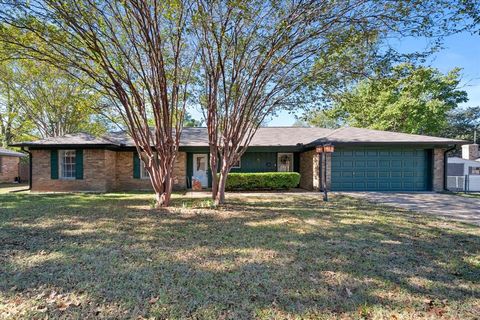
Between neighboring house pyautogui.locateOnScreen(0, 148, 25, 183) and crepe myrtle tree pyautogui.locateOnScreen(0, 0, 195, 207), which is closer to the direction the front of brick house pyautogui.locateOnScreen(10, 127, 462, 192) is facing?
the crepe myrtle tree

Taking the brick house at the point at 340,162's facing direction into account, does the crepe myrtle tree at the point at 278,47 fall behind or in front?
in front

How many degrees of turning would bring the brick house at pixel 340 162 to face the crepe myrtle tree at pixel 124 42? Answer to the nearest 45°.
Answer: approximately 45° to its right

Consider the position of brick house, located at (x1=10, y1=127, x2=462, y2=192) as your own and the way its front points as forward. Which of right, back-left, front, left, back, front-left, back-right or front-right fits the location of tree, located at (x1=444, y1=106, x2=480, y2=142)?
back-left

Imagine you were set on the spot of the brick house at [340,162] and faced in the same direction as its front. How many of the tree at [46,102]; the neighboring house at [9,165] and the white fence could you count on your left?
1

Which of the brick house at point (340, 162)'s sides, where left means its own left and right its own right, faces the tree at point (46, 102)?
right

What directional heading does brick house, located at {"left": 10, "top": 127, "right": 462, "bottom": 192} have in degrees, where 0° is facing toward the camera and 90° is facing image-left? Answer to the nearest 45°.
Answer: approximately 0°

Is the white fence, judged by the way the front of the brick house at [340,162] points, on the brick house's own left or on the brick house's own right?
on the brick house's own left

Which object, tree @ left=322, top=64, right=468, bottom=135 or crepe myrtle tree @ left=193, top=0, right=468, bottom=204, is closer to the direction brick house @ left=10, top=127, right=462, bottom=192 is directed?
the crepe myrtle tree
